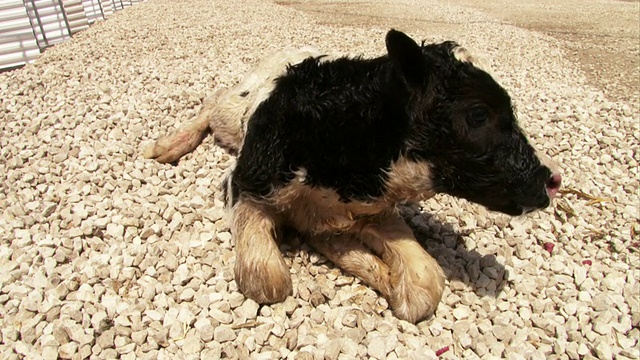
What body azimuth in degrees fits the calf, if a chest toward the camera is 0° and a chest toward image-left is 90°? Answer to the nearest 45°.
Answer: approximately 315°

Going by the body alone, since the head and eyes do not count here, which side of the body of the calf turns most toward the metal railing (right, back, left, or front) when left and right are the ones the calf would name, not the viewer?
back
